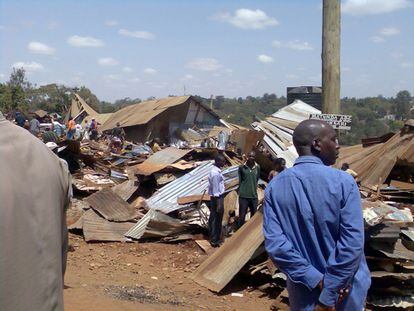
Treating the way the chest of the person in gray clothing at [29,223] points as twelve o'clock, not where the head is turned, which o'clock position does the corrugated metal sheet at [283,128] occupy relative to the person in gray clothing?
The corrugated metal sheet is roughly at 1 o'clock from the person in gray clothing.

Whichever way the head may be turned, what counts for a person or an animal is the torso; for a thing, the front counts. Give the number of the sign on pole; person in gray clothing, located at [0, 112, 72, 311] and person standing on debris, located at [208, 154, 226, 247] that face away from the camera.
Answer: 1

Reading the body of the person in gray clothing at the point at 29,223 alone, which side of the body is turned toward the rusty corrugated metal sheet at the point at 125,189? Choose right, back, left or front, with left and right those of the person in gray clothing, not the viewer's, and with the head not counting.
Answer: front

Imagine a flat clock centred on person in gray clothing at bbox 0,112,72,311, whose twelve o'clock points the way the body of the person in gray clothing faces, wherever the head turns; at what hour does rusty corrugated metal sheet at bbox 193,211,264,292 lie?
The rusty corrugated metal sheet is roughly at 1 o'clock from the person in gray clothing.

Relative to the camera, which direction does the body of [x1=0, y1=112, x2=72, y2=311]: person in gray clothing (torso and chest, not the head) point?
away from the camera

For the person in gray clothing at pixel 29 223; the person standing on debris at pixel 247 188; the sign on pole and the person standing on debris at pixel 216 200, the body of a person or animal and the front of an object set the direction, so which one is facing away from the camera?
the person in gray clothing at pixel 29 223

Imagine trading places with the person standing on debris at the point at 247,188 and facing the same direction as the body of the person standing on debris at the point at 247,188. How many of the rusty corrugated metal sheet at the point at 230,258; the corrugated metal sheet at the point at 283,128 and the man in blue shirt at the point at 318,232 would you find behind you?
1
